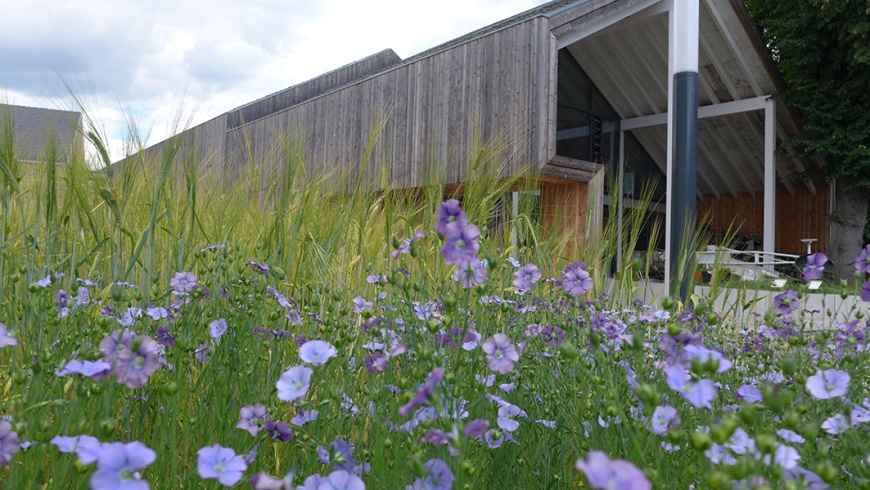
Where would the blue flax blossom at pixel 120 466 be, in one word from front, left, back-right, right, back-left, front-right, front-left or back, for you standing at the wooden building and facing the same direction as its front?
front-right

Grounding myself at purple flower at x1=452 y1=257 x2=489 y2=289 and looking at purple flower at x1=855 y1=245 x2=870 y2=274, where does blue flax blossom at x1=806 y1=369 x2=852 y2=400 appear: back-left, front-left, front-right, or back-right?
front-right

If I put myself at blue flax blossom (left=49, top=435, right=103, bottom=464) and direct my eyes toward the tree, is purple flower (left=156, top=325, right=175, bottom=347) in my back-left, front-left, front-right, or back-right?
front-left

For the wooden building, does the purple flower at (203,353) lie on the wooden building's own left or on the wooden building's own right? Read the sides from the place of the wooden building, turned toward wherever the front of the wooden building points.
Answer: on the wooden building's own right

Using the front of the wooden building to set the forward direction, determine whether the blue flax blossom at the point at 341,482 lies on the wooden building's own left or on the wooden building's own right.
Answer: on the wooden building's own right

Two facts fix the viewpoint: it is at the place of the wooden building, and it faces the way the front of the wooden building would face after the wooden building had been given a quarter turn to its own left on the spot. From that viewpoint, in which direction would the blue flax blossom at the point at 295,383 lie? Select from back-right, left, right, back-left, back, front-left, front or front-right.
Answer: back-right

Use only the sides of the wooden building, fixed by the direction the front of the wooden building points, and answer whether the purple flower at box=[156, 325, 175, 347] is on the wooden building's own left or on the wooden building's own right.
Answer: on the wooden building's own right

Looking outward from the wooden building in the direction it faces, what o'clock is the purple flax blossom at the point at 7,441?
The purple flax blossom is roughly at 2 o'clock from the wooden building.

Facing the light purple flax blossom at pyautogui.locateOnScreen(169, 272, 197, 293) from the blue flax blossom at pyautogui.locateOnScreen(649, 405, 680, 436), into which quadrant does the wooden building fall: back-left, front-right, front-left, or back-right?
front-right

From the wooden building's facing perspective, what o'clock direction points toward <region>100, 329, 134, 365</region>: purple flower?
The purple flower is roughly at 2 o'clock from the wooden building.
